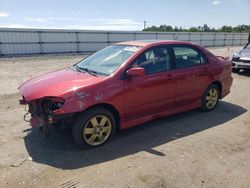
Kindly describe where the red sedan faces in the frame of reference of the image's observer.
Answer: facing the viewer and to the left of the viewer

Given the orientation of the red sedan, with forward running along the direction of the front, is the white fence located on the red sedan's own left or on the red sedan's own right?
on the red sedan's own right
